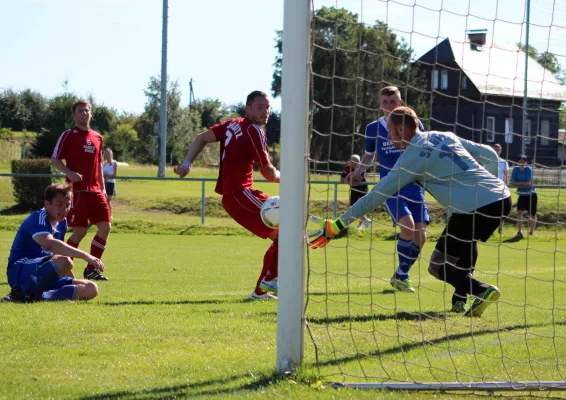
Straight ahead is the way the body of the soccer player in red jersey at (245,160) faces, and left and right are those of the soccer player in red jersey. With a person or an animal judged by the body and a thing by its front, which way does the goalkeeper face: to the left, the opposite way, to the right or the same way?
to the left

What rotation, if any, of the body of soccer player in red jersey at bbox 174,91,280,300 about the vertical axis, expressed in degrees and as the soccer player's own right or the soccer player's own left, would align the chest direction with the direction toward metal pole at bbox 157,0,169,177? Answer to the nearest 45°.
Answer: approximately 45° to the soccer player's own left

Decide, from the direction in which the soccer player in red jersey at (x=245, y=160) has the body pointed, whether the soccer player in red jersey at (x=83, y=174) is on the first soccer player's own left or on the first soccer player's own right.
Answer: on the first soccer player's own left

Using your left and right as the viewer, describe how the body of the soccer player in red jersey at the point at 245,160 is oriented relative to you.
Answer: facing away from the viewer and to the right of the viewer

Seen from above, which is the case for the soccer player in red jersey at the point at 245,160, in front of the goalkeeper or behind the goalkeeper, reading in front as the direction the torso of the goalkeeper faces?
in front

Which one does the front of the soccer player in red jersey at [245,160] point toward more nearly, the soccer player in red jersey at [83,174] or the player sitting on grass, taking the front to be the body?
the soccer player in red jersey

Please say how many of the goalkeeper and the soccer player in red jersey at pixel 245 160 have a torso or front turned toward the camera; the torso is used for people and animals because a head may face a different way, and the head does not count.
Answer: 0

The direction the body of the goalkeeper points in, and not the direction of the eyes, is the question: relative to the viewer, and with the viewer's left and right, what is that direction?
facing away from the viewer and to the left of the viewer
